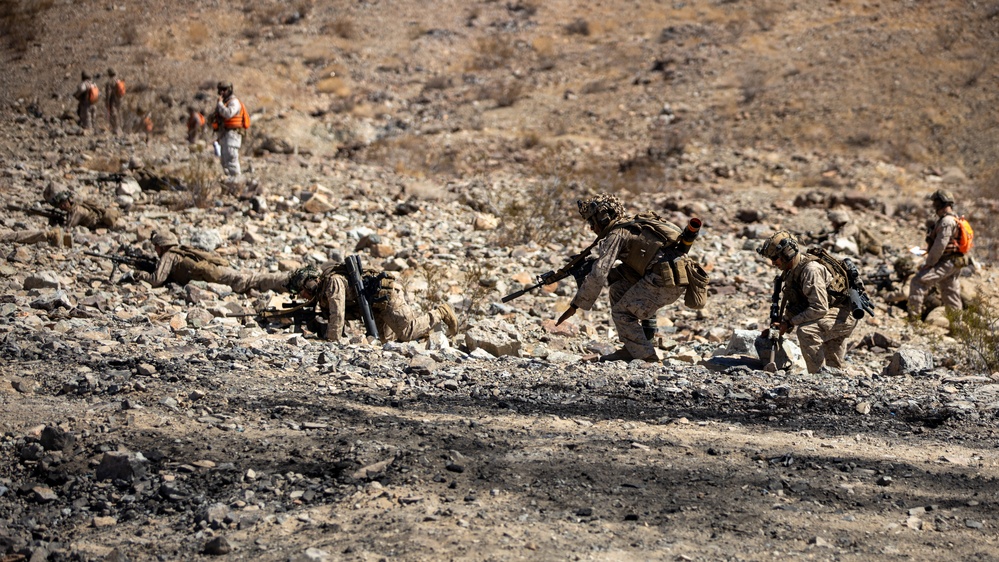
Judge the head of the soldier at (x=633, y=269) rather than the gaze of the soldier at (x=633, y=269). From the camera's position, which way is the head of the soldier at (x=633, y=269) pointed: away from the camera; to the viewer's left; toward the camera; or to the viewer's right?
to the viewer's left

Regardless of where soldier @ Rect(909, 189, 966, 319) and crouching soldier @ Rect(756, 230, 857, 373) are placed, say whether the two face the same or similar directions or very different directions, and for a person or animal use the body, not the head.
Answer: same or similar directions

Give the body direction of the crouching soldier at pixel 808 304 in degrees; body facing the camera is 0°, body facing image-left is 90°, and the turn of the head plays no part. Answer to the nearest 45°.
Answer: approximately 90°

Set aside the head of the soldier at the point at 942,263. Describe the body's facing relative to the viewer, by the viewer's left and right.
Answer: facing to the left of the viewer

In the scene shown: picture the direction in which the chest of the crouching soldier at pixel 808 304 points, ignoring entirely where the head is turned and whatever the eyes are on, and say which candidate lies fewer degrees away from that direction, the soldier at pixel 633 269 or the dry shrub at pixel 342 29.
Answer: the soldier

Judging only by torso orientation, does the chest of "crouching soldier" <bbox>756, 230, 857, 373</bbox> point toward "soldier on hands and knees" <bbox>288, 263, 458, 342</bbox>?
yes

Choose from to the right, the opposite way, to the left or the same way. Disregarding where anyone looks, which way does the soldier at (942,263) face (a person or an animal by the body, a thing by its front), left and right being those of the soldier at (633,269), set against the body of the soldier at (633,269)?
the same way

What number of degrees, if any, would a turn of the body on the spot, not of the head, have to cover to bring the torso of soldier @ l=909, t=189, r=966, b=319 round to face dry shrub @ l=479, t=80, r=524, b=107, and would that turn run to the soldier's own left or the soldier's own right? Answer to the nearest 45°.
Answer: approximately 45° to the soldier's own right

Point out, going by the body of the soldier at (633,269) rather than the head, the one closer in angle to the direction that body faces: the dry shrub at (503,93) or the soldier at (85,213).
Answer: the soldier

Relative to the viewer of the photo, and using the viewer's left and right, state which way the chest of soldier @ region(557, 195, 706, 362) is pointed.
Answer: facing to the left of the viewer

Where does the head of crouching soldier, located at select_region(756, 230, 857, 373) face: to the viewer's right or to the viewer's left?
to the viewer's left

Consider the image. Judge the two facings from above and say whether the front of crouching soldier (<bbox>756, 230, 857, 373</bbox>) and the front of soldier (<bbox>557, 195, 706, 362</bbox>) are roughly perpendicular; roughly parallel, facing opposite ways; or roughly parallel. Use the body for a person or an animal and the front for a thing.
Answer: roughly parallel
